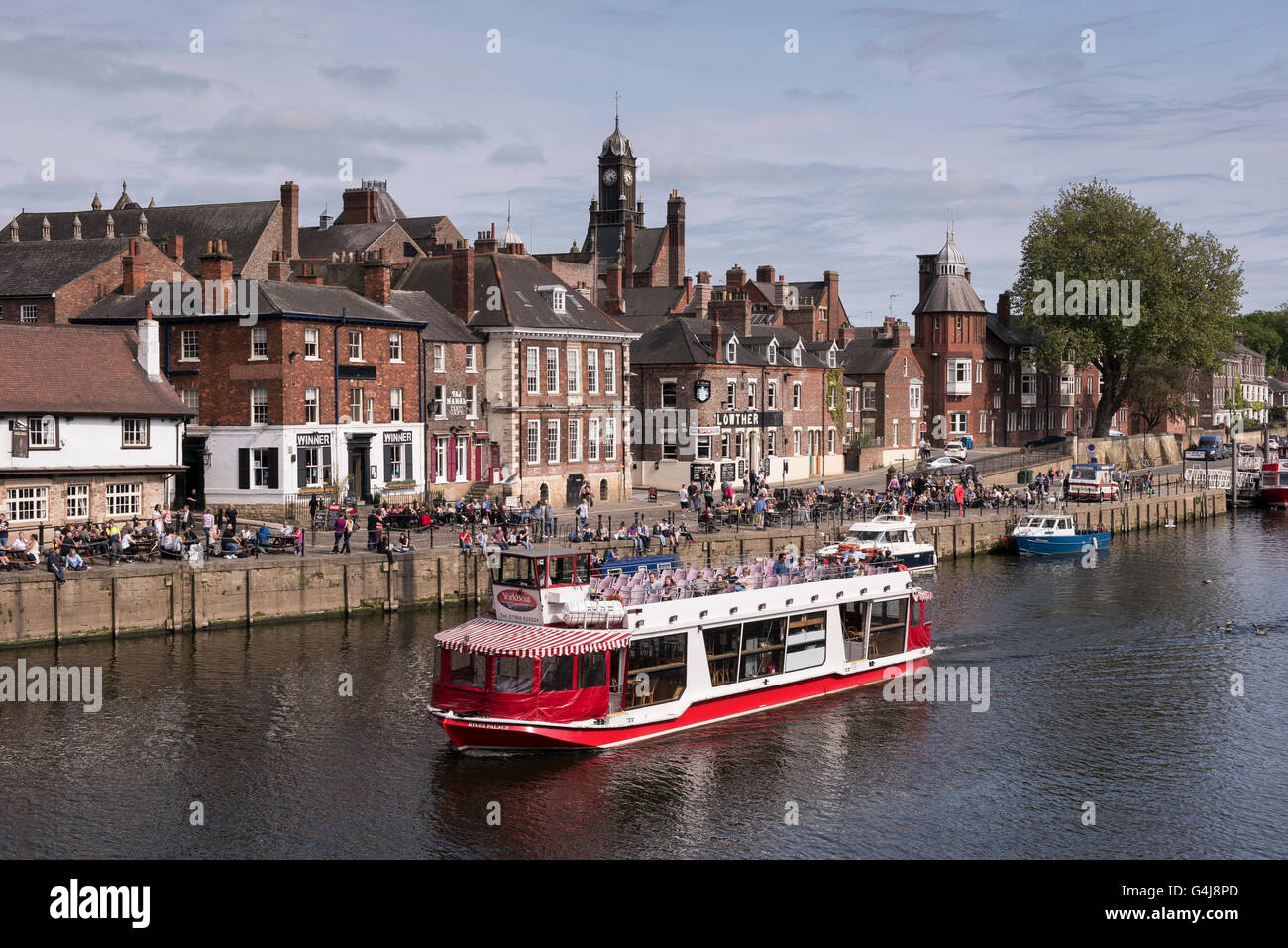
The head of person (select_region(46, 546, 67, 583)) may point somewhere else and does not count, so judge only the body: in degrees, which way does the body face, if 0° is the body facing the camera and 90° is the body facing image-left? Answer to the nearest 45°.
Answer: approximately 315°

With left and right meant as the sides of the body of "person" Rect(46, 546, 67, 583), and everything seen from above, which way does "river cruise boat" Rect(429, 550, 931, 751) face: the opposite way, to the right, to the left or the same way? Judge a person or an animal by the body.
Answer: to the right

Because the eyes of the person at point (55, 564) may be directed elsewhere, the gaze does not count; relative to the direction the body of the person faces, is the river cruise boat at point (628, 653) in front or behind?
in front

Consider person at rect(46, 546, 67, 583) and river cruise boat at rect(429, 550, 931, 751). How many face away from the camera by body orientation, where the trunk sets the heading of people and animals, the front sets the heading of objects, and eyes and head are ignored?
0

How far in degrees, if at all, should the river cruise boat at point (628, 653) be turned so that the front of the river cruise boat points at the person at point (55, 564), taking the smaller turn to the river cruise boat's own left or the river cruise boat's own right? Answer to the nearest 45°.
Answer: approximately 90° to the river cruise boat's own right

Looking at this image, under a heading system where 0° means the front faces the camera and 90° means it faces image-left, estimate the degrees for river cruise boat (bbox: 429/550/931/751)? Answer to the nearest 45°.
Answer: approximately 45°
